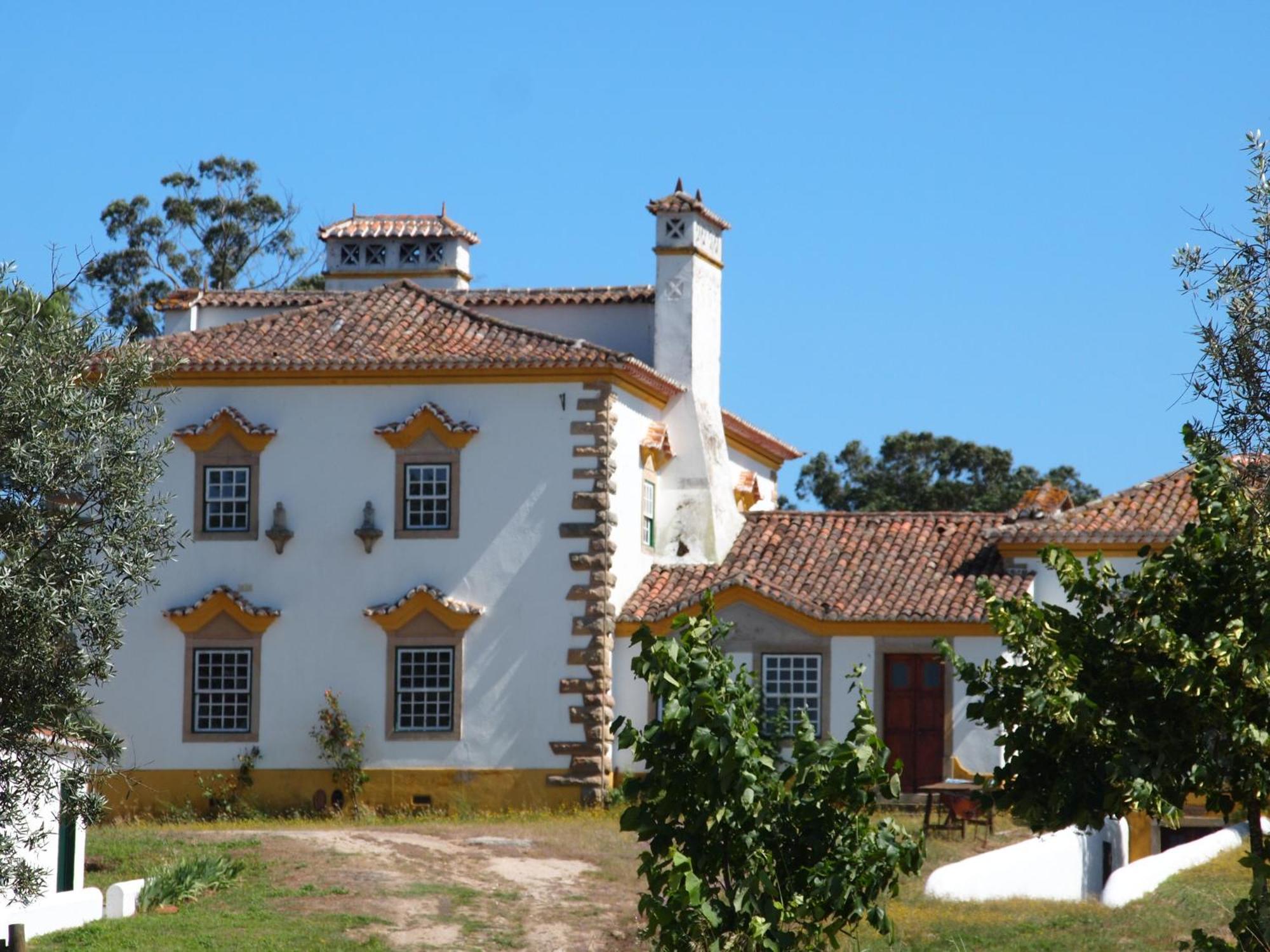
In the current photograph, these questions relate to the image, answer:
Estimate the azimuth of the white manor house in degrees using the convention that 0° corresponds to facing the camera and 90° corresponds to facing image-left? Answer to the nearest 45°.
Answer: approximately 0°

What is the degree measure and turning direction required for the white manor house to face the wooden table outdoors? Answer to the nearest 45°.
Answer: approximately 45° to its left

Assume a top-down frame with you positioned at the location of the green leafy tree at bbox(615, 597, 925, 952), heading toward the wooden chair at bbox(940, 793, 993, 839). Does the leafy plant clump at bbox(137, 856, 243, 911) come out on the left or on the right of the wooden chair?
left

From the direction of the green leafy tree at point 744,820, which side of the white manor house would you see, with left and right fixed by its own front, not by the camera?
front

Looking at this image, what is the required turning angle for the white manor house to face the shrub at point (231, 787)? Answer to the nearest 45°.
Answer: approximately 90° to its right

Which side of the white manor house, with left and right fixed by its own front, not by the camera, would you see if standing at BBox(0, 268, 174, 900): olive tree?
front
